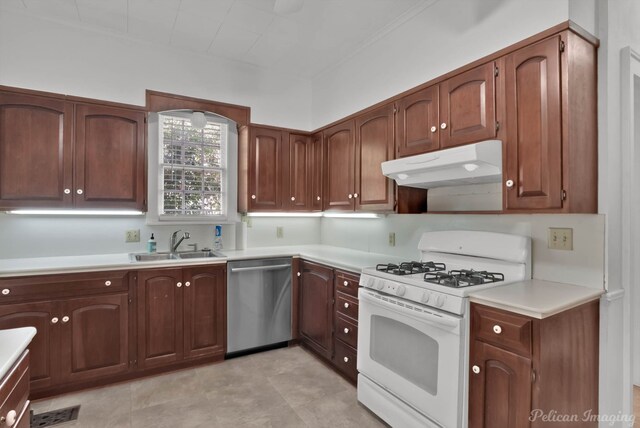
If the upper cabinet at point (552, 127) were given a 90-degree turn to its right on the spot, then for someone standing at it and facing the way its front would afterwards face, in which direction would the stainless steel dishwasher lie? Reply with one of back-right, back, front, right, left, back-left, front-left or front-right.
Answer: front-left

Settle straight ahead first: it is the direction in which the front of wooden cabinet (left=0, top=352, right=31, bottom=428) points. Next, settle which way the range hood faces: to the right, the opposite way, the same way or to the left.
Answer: the opposite way

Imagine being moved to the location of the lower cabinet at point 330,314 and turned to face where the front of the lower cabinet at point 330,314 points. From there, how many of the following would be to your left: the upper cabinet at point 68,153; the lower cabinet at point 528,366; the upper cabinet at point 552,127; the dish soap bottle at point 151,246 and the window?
2

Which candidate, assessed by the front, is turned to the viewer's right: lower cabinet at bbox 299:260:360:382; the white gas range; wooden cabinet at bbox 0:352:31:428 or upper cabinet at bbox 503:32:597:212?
the wooden cabinet

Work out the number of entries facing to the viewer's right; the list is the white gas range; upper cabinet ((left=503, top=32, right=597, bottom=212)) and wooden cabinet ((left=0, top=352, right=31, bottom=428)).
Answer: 1

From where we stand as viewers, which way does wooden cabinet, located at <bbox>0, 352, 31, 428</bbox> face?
facing to the right of the viewer

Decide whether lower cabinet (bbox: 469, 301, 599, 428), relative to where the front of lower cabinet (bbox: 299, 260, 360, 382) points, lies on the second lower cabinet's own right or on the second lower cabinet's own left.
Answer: on the second lower cabinet's own left

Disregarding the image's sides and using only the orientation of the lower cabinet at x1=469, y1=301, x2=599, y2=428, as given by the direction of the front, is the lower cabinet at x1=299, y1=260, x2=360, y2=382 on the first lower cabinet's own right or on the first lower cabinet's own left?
on the first lower cabinet's own right

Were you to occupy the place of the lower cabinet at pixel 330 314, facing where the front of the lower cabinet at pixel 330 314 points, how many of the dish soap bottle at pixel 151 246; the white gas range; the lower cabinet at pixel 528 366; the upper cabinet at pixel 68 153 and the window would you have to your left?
2

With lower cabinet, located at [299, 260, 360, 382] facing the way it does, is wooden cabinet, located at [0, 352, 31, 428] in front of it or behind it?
in front

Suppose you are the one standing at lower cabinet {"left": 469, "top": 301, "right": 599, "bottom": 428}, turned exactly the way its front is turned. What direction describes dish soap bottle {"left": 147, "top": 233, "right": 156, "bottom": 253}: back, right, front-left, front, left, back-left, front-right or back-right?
front-right

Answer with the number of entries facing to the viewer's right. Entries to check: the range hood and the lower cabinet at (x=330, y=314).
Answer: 0
